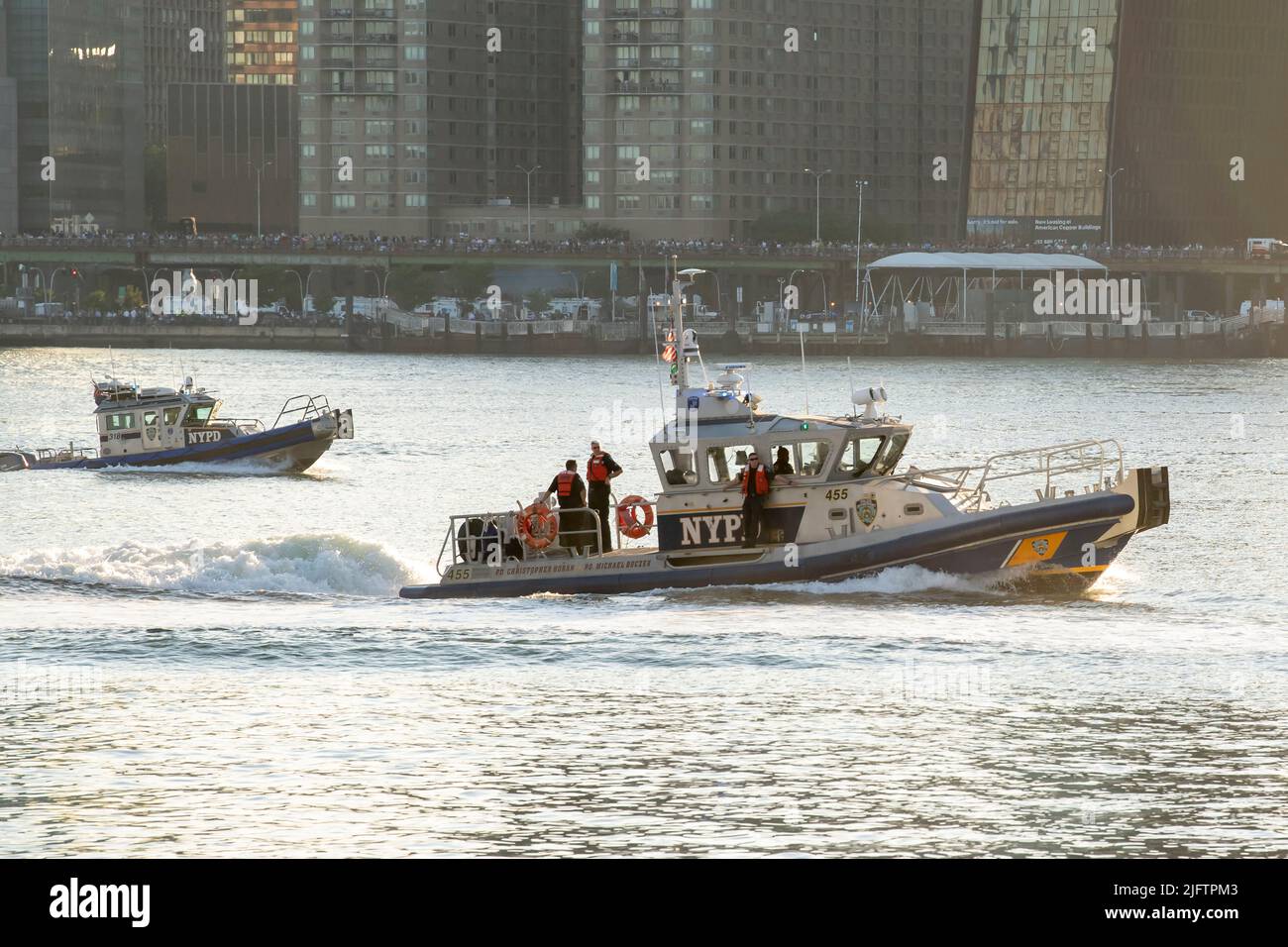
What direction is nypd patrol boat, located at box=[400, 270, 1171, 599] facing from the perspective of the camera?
to the viewer's right

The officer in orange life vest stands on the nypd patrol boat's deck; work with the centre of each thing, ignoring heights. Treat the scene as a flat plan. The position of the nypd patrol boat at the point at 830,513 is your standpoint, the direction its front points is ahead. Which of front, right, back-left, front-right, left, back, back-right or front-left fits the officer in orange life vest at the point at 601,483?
back

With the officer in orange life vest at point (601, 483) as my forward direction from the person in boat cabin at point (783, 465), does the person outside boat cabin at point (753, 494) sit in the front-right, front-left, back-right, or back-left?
front-left
